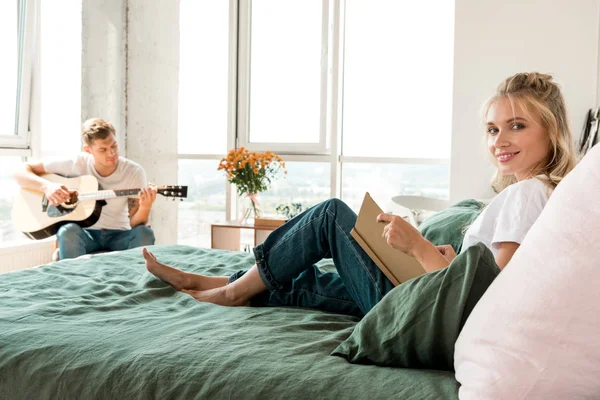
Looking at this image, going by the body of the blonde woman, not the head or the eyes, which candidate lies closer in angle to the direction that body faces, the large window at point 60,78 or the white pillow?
the large window

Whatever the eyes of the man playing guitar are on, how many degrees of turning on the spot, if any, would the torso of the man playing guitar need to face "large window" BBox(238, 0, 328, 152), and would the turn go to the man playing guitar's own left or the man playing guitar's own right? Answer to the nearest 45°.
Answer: approximately 135° to the man playing guitar's own left

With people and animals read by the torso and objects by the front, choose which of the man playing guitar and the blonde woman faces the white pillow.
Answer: the man playing guitar

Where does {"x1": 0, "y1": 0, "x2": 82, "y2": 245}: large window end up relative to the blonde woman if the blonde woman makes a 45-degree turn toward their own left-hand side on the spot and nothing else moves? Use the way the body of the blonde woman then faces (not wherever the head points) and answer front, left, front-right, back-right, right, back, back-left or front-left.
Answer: right

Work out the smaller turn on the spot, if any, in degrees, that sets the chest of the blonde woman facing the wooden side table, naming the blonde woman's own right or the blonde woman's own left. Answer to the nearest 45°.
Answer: approximately 90° to the blonde woman's own right

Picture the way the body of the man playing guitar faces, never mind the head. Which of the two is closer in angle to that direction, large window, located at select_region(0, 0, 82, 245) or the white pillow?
the white pillow

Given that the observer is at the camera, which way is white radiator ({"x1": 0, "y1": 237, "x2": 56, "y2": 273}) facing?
facing the viewer and to the right of the viewer

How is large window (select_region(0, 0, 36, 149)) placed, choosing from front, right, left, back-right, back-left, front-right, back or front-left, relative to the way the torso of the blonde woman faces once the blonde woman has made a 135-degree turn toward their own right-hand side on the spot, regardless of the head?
left

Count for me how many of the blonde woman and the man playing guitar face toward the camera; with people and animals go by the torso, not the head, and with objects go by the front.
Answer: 1

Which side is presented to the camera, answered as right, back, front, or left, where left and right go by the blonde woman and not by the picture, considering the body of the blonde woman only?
left

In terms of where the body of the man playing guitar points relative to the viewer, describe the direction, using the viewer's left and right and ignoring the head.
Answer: facing the viewer

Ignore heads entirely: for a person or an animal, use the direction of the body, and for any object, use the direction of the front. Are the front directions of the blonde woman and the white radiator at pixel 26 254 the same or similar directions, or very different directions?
very different directions

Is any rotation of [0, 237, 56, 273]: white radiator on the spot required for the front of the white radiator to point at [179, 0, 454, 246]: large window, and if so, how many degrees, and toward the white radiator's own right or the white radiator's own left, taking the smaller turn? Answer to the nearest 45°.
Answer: approximately 45° to the white radiator's own left

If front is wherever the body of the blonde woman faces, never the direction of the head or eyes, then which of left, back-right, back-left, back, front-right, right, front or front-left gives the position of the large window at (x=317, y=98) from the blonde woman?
right
